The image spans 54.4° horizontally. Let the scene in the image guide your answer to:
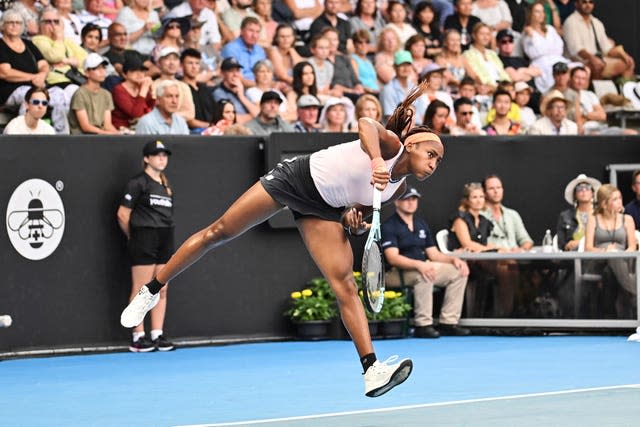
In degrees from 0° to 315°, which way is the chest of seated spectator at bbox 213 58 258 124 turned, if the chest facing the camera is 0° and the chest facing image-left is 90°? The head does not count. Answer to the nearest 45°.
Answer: approximately 315°

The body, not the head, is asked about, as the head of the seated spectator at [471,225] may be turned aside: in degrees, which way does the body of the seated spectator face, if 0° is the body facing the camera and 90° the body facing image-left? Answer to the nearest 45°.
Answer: approximately 315°

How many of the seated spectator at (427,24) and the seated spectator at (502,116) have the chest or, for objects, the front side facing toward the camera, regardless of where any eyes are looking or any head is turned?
2

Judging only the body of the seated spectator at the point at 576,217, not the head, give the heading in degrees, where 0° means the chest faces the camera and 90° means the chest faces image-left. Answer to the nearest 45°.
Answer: approximately 0°
